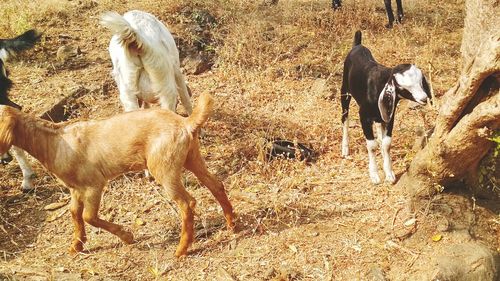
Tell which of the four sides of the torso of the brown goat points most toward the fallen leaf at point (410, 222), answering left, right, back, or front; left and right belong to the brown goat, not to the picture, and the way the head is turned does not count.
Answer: back

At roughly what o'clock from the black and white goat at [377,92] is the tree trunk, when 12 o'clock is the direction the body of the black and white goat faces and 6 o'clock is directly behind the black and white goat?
The tree trunk is roughly at 12 o'clock from the black and white goat.

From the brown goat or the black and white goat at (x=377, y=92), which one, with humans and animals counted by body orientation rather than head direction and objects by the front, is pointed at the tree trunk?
the black and white goat

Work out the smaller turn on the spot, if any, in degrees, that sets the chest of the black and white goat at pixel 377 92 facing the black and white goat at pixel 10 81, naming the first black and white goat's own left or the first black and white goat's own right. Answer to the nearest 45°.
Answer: approximately 135° to the first black and white goat's own right

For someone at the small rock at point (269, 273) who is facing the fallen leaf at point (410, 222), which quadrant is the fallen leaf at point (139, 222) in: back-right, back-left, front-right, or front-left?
back-left

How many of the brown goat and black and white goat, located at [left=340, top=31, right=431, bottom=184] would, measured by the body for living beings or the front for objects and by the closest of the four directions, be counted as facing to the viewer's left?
1

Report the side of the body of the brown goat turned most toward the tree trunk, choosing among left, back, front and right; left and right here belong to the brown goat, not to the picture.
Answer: back

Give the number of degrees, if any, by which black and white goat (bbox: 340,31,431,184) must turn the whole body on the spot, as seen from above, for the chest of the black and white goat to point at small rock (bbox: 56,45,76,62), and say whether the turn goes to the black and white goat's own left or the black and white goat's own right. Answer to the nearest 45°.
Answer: approximately 180°

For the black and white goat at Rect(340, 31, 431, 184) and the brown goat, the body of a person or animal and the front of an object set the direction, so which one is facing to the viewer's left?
the brown goat

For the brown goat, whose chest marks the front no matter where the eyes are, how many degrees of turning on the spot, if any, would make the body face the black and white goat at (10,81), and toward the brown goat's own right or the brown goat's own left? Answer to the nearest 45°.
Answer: approximately 45° to the brown goat's own right

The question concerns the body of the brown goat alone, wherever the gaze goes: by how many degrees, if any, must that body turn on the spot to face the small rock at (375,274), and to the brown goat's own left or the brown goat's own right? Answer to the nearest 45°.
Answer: approximately 135° to the brown goat's own left

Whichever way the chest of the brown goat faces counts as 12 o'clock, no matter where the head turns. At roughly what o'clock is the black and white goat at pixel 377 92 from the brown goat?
The black and white goat is roughly at 6 o'clock from the brown goat.

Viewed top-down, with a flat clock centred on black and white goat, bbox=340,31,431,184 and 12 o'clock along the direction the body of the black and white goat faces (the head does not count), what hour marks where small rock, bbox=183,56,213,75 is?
The small rock is roughly at 6 o'clock from the black and white goat.

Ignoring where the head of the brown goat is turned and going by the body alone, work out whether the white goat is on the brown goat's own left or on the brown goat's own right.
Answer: on the brown goat's own right

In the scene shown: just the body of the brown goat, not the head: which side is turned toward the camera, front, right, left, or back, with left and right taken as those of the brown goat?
left
